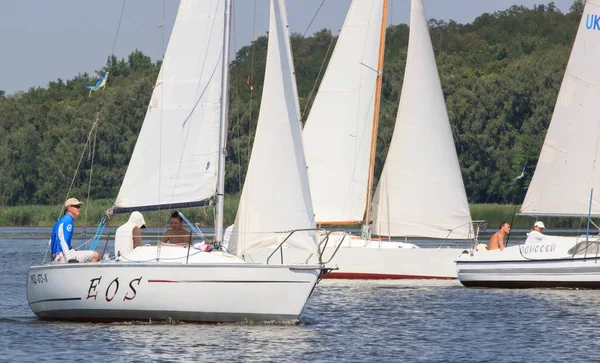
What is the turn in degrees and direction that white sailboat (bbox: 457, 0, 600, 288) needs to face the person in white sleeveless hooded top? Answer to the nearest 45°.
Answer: approximately 135° to its right

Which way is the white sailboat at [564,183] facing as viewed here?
to the viewer's right

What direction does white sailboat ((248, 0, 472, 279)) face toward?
to the viewer's right

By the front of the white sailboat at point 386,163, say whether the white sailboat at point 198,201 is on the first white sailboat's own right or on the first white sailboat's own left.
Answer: on the first white sailboat's own right

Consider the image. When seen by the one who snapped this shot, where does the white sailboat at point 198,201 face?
facing to the right of the viewer
